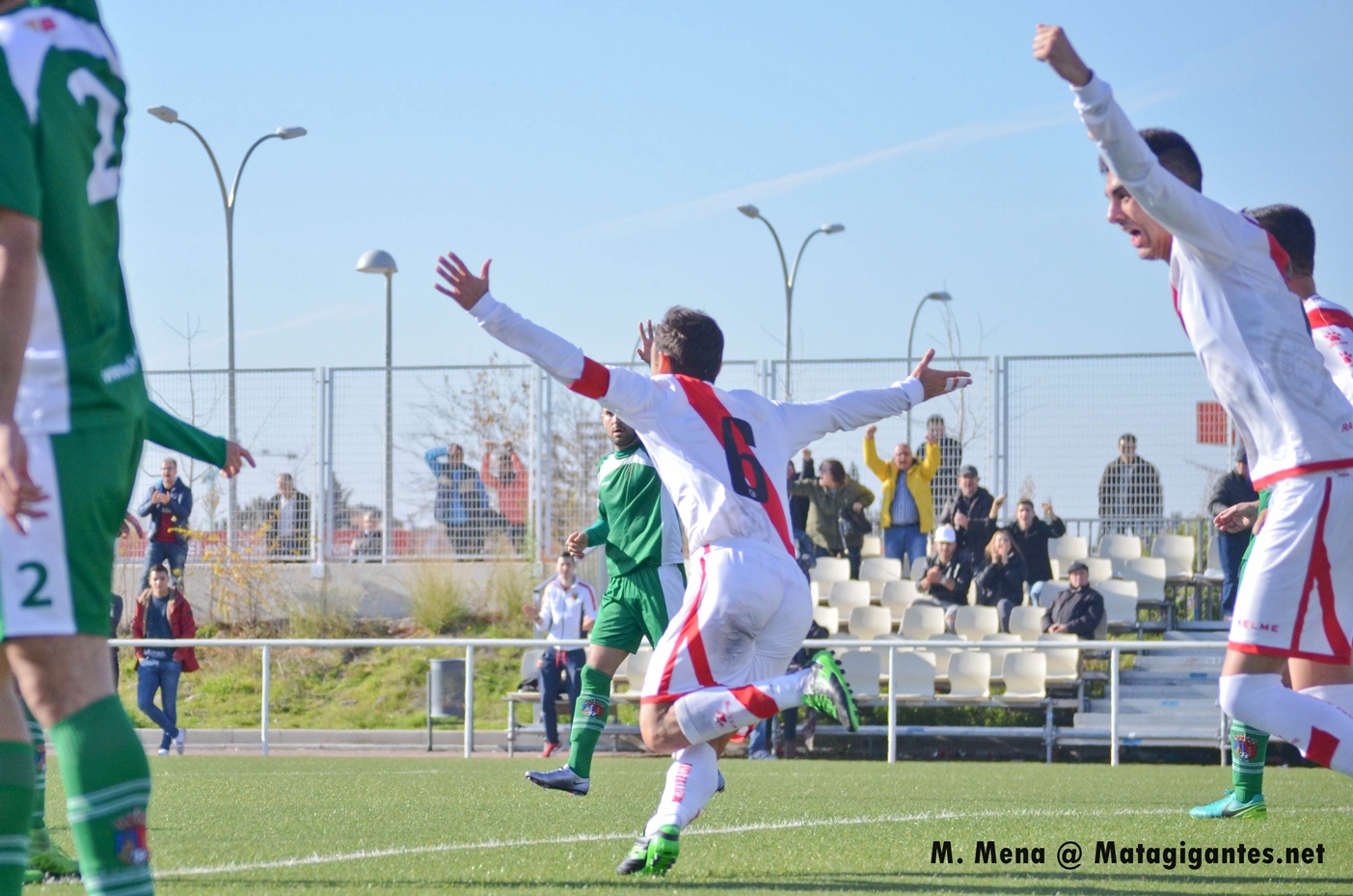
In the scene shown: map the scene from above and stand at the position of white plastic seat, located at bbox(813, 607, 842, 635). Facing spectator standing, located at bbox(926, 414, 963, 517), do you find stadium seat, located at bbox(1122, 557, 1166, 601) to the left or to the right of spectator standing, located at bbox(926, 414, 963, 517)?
right

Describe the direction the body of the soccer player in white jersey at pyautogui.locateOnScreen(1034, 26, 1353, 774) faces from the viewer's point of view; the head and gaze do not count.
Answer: to the viewer's left

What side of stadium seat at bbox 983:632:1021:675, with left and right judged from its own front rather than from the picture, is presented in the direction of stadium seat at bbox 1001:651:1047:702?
front

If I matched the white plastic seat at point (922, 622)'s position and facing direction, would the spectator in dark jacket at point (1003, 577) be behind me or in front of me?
behind

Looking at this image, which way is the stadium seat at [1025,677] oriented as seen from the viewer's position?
toward the camera

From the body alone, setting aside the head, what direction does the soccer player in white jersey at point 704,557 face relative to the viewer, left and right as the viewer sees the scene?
facing away from the viewer and to the left of the viewer

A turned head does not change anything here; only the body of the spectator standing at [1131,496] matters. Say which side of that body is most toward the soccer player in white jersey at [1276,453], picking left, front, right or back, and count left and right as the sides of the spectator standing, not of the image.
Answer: front

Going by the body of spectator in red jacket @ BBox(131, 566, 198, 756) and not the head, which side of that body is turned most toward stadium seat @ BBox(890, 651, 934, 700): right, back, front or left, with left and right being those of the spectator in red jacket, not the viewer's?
left

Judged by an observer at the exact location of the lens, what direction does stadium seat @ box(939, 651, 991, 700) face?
facing the viewer and to the left of the viewer

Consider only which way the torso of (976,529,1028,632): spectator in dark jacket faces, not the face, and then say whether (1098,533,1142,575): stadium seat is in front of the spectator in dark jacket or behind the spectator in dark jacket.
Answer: behind

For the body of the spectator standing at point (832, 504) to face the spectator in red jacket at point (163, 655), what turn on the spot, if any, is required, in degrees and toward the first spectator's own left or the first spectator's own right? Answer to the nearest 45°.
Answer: approximately 45° to the first spectator's own right

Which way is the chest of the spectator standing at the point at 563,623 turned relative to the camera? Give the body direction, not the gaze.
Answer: toward the camera
